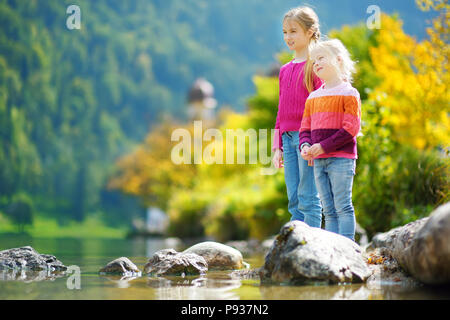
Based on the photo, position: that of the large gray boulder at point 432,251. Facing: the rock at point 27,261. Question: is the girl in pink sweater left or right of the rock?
right

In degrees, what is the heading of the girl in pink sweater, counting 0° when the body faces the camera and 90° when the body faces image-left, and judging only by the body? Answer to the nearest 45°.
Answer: approximately 45°

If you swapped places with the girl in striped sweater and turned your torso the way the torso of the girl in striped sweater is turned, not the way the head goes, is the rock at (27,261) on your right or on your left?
on your right

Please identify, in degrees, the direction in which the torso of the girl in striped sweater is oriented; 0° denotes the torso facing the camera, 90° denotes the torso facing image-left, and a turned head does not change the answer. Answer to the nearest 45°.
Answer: approximately 45°

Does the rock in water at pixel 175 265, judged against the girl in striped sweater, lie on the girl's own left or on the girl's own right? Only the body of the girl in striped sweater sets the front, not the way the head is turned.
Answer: on the girl's own right

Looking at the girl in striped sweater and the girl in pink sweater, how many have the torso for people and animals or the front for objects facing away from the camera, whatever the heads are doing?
0
